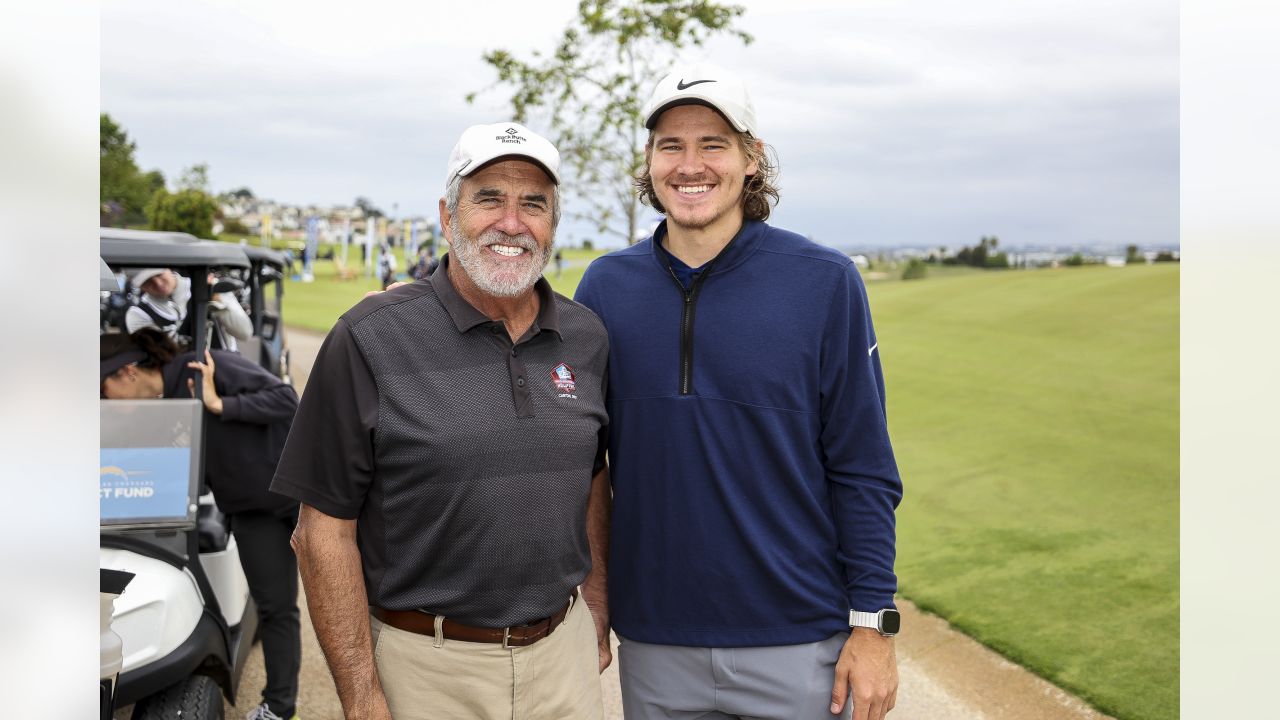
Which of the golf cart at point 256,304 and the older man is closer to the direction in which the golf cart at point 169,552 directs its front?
the older man

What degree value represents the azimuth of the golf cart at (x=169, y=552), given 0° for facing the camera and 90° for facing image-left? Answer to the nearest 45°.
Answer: approximately 45°

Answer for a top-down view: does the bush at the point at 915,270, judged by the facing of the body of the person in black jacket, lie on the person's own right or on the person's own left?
on the person's own right

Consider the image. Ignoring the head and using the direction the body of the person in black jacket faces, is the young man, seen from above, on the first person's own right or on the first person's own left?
on the first person's own left

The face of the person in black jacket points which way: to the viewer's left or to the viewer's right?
to the viewer's left

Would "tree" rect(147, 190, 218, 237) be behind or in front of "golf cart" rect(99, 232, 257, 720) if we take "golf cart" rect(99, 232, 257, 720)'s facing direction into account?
behind

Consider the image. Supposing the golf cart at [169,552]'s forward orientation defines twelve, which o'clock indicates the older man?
The older man is roughly at 10 o'clock from the golf cart.

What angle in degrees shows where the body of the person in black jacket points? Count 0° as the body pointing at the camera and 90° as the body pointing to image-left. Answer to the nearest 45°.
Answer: approximately 90°

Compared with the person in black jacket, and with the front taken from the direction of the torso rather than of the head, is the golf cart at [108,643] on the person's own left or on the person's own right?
on the person's own left
